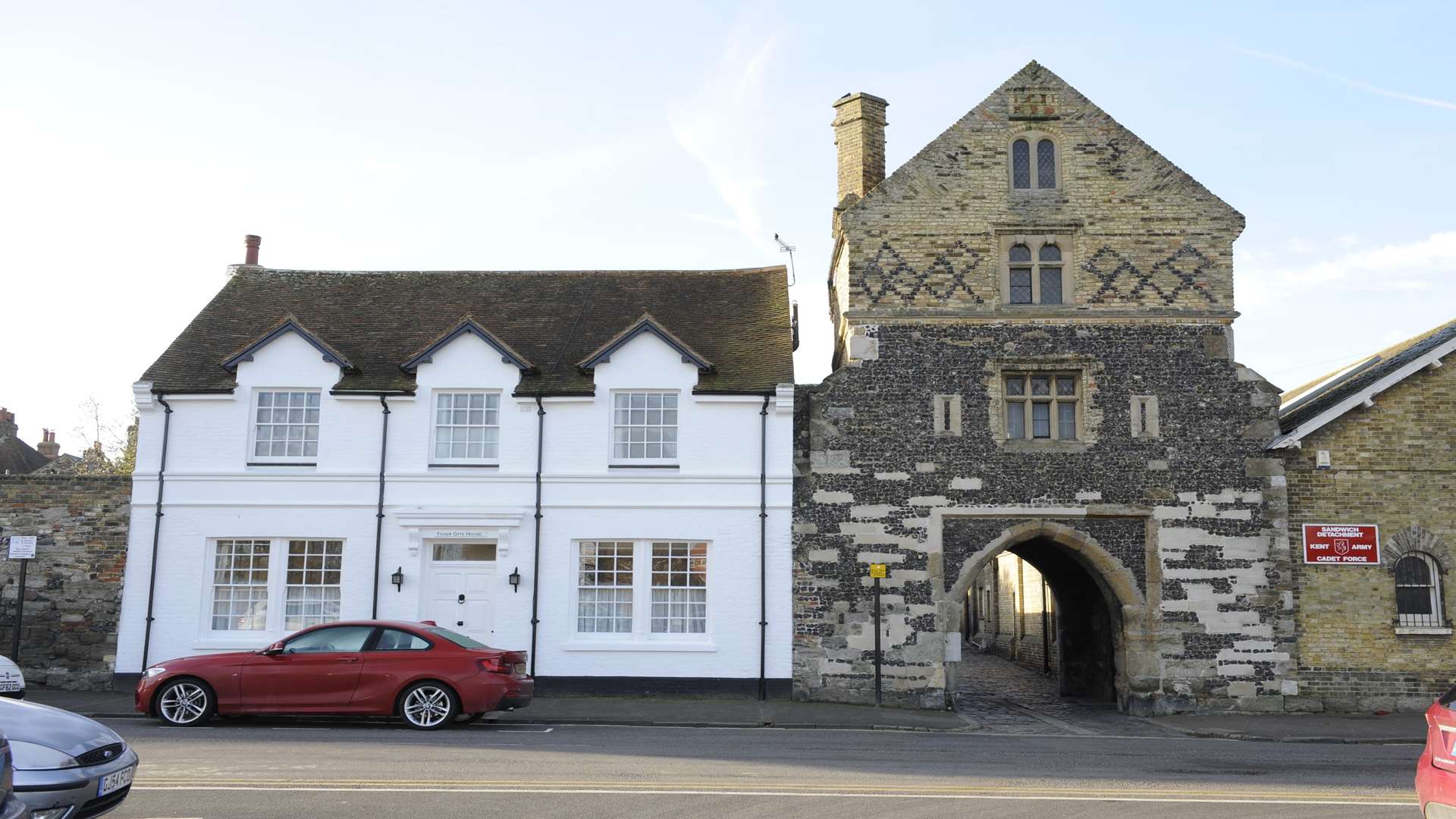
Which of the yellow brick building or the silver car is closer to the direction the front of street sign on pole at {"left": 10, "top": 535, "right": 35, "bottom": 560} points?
the silver car

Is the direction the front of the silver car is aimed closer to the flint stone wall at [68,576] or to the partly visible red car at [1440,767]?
the partly visible red car

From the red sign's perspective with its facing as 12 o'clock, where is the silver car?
The silver car is roughly at 1 o'clock from the red sign.

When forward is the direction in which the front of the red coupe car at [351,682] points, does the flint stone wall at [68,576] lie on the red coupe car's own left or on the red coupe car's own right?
on the red coupe car's own right

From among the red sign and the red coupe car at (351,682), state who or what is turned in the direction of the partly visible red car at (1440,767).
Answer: the red sign

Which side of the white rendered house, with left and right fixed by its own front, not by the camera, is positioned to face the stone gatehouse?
left

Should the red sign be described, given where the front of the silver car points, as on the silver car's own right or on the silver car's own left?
on the silver car's own left

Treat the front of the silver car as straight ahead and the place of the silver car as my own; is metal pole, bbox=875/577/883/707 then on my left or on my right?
on my left

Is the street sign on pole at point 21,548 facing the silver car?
yes

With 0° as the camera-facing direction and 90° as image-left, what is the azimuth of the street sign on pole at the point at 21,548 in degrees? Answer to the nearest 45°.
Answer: approximately 0°

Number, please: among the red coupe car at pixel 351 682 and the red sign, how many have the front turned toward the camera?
1
